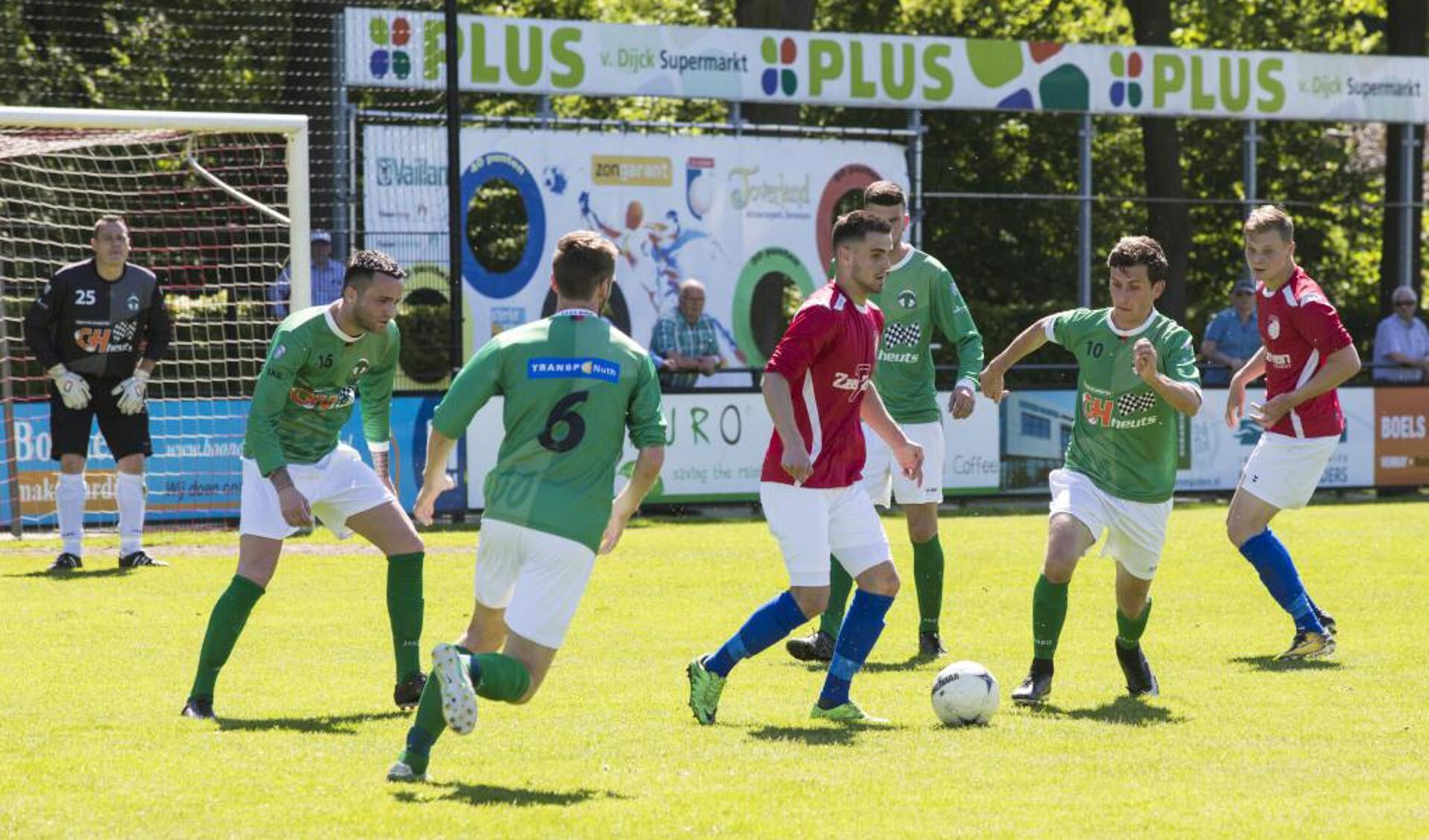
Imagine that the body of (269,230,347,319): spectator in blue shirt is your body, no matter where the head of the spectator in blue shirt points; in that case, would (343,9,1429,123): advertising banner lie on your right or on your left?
on your left

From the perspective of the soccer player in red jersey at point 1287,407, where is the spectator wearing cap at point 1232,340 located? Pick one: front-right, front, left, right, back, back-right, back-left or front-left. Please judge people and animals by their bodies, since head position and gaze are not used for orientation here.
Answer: back-right

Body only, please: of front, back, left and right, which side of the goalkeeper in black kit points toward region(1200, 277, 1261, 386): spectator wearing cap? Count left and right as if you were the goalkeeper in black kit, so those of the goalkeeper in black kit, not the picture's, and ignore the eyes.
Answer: left

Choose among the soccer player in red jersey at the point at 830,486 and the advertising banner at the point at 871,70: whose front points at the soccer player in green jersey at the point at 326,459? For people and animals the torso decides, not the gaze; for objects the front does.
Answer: the advertising banner

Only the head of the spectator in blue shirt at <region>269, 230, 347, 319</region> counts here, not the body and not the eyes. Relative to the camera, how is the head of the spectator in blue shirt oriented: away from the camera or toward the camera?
toward the camera

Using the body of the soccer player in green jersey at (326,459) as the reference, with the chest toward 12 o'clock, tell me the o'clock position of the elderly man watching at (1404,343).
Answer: The elderly man watching is roughly at 9 o'clock from the soccer player in green jersey.

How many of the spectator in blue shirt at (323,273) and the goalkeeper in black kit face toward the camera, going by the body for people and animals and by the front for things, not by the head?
2

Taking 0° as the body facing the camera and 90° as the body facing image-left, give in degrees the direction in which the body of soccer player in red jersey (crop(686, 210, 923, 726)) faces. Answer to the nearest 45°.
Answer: approximately 315°

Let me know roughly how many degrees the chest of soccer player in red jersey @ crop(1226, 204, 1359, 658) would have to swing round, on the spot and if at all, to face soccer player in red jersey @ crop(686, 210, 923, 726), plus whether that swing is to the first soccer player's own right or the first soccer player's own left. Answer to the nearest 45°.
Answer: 0° — they already face them

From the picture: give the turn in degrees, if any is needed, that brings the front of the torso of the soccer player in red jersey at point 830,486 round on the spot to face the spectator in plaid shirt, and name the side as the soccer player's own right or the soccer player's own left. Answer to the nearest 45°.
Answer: approximately 135° to the soccer player's own left

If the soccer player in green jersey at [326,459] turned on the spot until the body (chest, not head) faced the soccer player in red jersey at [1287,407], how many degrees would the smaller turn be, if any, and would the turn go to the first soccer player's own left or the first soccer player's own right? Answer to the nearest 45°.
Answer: approximately 45° to the first soccer player's own left

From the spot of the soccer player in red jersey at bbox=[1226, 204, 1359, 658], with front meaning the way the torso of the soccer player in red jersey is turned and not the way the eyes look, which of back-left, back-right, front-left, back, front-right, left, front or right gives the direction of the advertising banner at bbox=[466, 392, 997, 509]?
right

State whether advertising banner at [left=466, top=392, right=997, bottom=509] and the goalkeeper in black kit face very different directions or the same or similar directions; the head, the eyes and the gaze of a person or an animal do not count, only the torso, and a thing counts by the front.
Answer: same or similar directions

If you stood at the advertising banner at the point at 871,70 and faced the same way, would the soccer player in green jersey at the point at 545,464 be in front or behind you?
in front

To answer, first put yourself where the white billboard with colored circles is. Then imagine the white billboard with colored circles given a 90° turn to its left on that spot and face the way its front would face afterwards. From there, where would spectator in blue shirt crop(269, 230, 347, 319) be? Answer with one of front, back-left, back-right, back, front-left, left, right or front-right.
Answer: back-right

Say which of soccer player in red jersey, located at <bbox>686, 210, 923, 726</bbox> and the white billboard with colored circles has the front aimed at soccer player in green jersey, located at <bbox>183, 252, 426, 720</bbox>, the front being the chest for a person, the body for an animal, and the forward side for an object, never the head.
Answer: the white billboard with colored circles

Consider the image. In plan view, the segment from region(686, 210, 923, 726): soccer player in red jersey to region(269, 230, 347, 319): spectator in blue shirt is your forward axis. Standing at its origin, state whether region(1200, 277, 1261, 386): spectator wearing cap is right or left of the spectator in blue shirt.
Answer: right

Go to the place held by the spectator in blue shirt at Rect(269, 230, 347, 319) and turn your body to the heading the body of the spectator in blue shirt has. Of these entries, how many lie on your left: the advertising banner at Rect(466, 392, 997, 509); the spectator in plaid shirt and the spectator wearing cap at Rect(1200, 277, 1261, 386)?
3

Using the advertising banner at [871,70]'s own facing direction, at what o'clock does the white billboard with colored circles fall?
The white billboard with colored circles is roughly at 2 o'clock from the advertising banner.

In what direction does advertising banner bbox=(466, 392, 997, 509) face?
toward the camera
